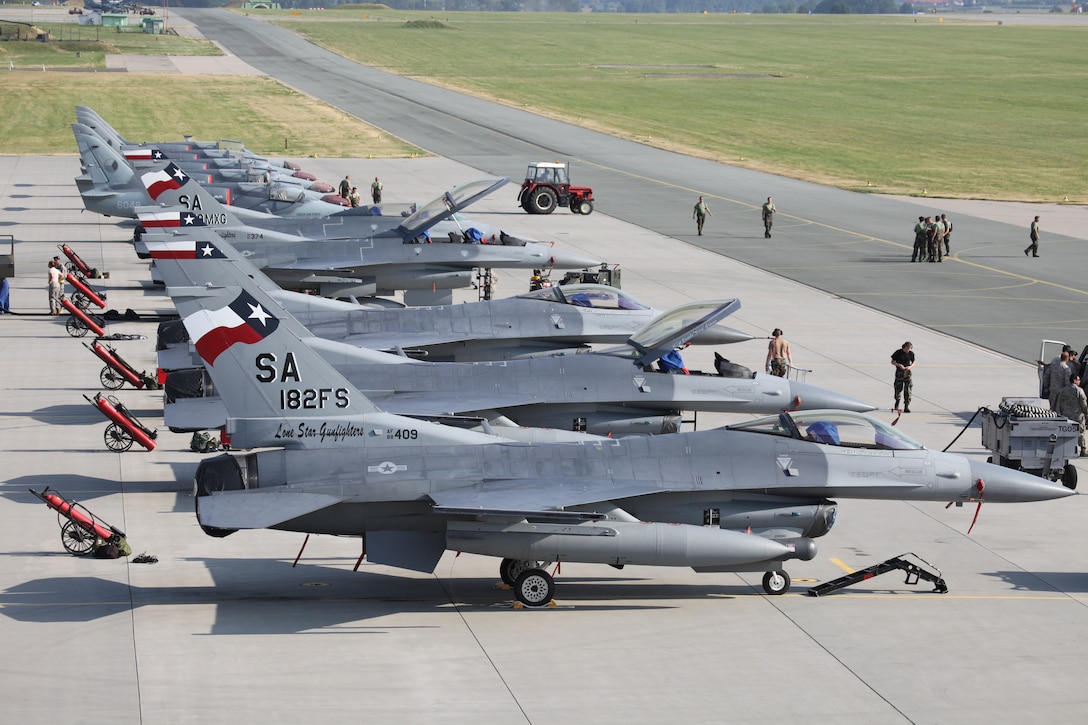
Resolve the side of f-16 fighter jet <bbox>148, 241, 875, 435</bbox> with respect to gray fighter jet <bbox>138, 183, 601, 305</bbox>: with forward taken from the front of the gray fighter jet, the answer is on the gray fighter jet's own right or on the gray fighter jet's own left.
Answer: on the gray fighter jet's own right

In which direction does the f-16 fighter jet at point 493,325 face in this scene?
to the viewer's right

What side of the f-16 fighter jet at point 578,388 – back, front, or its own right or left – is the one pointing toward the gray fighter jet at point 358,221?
left

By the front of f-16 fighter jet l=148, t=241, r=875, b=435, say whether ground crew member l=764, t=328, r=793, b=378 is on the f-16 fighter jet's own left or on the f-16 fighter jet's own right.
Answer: on the f-16 fighter jet's own left

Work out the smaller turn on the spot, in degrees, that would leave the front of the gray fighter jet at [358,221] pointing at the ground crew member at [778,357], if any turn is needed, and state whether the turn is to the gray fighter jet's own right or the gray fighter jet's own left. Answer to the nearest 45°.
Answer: approximately 45° to the gray fighter jet's own right

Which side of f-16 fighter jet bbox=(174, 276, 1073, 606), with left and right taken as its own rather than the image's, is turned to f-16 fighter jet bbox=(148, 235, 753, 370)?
left

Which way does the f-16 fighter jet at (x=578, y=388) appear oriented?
to the viewer's right

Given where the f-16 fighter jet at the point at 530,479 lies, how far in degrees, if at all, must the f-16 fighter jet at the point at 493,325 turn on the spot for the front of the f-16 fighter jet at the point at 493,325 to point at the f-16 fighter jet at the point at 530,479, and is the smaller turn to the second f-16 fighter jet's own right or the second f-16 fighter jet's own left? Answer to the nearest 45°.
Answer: approximately 90° to the second f-16 fighter jet's own right

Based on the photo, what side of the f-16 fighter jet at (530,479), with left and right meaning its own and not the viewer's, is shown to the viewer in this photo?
right

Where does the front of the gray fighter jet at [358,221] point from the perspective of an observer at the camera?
facing to the right of the viewer

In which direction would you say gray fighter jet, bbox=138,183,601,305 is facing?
to the viewer's right
